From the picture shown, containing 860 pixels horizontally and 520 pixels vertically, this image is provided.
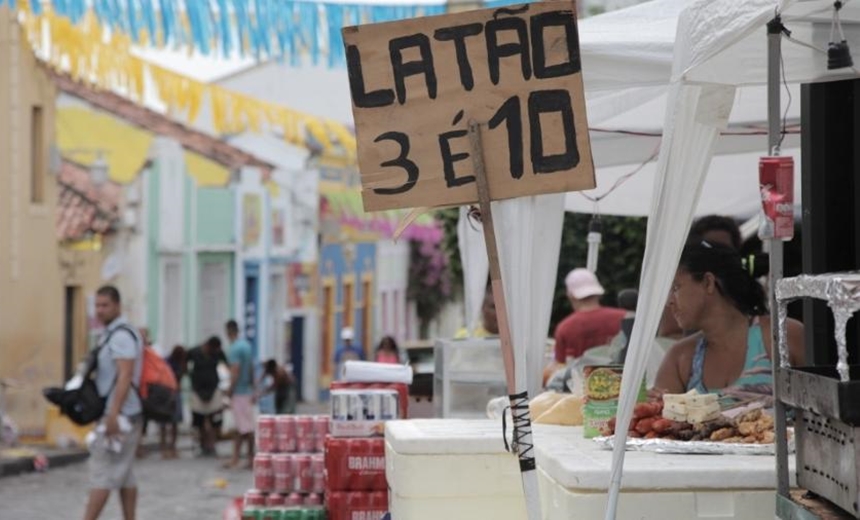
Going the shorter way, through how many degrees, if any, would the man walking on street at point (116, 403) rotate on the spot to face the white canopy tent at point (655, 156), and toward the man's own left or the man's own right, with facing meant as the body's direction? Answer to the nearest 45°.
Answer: approximately 135° to the man's own left

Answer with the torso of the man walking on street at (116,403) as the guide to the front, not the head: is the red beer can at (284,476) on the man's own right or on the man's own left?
on the man's own left

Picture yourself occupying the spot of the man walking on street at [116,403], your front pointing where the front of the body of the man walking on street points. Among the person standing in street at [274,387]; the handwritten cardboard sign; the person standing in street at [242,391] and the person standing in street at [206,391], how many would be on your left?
1

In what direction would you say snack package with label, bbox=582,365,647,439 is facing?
toward the camera

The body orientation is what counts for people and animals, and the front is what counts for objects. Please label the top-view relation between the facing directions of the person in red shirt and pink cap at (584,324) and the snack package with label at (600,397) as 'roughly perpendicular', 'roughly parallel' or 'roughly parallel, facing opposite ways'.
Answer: roughly parallel, facing opposite ways

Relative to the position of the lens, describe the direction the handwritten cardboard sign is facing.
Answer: facing the viewer
